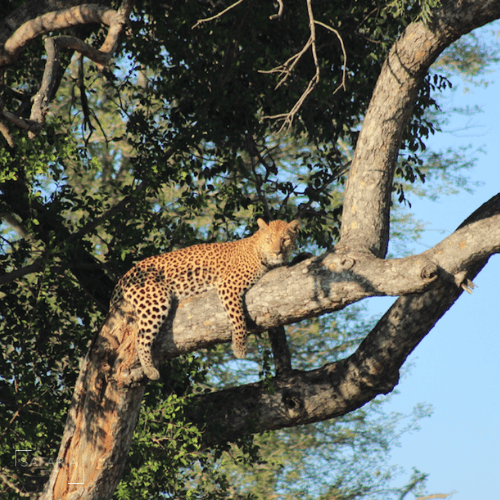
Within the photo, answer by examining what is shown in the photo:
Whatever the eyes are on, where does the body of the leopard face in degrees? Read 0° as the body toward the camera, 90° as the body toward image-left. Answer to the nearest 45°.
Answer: approximately 270°
